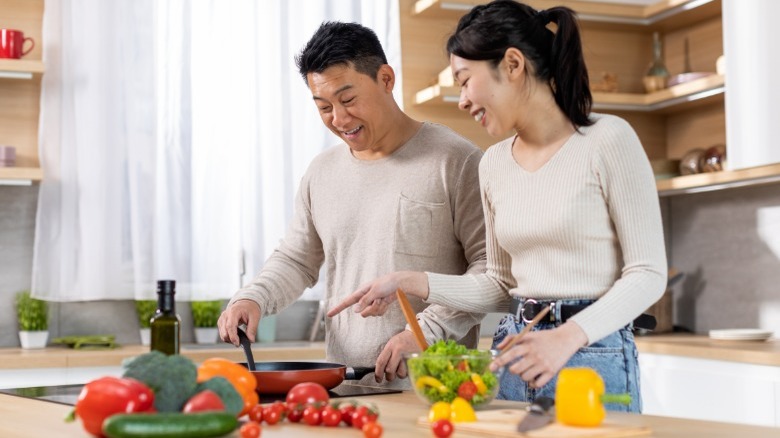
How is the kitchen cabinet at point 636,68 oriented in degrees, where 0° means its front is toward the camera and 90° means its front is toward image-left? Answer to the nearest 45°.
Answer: approximately 0°

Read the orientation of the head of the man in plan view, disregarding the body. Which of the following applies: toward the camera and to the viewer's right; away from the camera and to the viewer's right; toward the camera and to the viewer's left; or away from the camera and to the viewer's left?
toward the camera and to the viewer's left

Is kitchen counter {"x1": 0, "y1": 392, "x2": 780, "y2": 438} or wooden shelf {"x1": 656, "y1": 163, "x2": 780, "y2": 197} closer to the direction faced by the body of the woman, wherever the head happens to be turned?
the kitchen counter

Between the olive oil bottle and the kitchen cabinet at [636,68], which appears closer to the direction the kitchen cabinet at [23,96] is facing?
the olive oil bottle

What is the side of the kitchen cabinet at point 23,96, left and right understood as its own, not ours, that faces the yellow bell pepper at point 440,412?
front

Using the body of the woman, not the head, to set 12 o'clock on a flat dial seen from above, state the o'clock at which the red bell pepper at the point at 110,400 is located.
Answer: The red bell pepper is roughly at 12 o'clock from the woman.

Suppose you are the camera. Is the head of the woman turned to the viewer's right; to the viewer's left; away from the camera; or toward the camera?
to the viewer's left

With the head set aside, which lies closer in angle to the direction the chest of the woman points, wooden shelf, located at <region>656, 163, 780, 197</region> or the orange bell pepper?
the orange bell pepper

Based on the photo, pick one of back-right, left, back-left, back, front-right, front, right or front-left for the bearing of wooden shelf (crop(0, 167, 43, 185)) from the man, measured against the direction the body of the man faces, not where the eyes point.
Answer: right

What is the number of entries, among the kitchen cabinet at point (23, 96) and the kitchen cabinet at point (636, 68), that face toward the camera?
2

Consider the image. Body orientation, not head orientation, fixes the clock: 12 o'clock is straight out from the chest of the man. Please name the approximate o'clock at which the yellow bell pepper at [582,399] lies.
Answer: The yellow bell pepper is roughly at 10 o'clock from the man.

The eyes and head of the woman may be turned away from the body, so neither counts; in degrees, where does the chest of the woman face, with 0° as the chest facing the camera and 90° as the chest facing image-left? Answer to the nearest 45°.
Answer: approximately 45°
